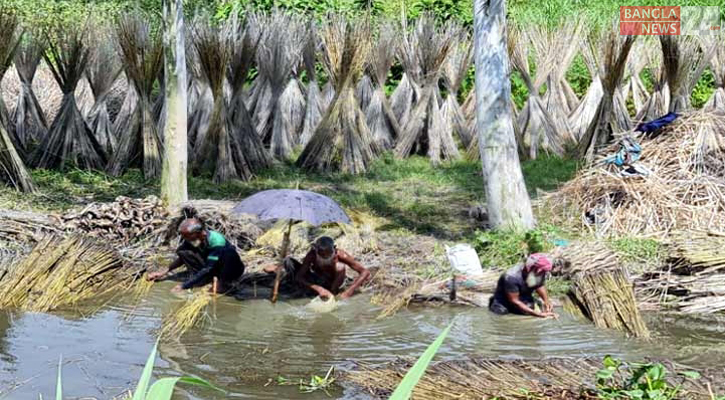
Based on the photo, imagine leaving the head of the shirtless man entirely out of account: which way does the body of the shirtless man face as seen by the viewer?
toward the camera

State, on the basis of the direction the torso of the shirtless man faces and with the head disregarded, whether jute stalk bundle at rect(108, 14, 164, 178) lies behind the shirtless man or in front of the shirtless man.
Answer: behind

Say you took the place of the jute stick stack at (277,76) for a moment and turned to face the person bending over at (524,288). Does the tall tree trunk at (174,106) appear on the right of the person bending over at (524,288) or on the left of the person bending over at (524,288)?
right

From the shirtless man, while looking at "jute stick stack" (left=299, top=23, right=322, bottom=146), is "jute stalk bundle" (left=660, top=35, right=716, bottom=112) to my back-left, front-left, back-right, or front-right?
front-right

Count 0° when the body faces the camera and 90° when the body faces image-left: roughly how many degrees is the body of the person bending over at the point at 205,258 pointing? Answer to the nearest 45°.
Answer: approximately 45°

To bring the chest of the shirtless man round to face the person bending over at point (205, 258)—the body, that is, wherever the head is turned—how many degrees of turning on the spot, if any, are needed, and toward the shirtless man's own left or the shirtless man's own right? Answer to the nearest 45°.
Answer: approximately 90° to the shirtless man's own right

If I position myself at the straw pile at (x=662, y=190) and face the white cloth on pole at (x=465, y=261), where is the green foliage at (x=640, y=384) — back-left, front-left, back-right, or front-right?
front-left

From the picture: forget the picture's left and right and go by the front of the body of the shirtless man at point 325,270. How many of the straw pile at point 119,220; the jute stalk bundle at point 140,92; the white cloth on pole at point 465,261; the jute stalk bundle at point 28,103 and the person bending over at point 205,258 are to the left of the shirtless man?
1

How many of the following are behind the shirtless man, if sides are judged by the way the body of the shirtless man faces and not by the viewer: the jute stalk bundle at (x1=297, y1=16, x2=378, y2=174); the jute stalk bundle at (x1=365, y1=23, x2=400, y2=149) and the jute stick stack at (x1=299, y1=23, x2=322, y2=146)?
3

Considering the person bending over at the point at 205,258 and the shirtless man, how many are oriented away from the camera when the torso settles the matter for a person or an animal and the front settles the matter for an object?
0
